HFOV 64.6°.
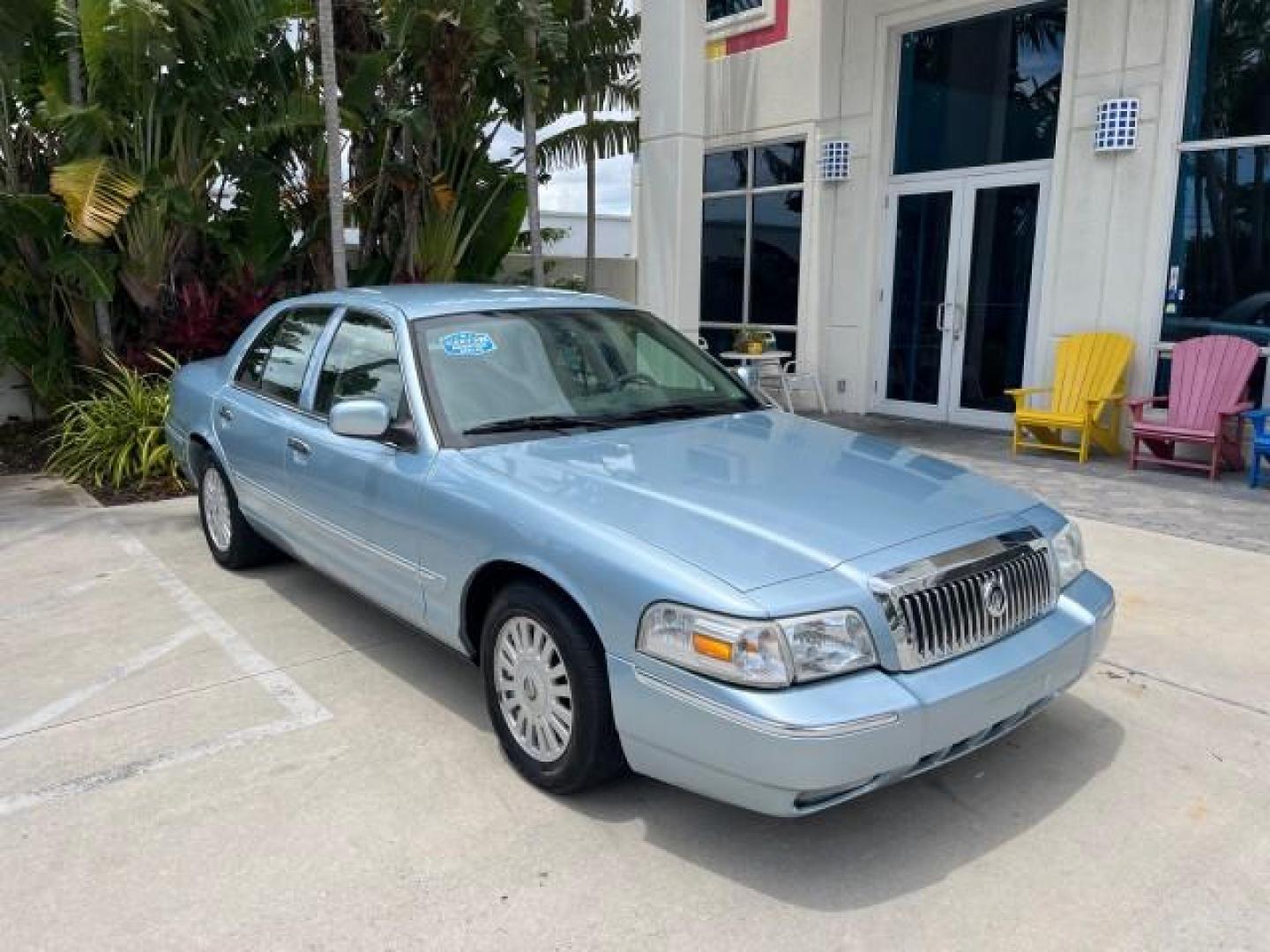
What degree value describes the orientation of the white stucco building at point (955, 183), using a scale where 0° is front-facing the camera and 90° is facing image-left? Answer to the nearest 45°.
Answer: approximately 45°

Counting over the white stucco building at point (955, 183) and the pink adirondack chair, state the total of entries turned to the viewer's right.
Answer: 0

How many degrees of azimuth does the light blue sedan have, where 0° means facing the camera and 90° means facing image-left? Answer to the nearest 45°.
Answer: approximately 315°

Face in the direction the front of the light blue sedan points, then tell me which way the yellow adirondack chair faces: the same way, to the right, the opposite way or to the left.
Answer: to the right

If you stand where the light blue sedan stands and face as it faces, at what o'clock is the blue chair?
The blue chair is roughly at 9 o'clock from the light blue sedan.

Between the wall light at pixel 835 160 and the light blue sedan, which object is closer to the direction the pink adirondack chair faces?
the light blue sedan

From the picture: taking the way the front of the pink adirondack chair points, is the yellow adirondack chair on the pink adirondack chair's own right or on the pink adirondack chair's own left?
on the pink adirondack chair's own right

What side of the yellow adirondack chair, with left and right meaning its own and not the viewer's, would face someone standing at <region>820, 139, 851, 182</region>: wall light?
right

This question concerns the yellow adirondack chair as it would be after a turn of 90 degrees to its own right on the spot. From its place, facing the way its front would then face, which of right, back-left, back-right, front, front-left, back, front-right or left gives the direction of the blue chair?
back
